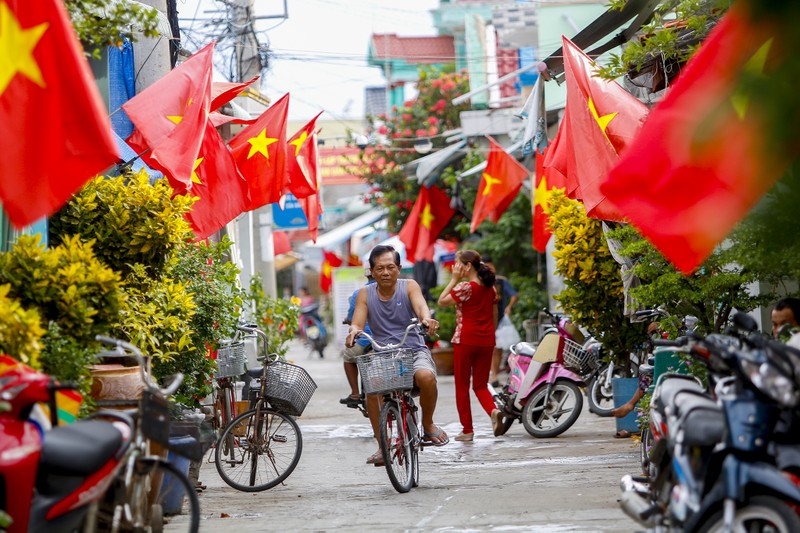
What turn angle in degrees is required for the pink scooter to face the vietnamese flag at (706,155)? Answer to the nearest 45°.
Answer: approximately 45° to its right

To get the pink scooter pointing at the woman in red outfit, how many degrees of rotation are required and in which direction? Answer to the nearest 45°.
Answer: approximately 135° to its right

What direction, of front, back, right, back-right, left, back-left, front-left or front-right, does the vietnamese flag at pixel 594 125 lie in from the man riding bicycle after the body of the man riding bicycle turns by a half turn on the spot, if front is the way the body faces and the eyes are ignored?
right

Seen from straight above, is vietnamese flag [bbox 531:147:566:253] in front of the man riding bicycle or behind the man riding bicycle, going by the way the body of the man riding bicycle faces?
behind

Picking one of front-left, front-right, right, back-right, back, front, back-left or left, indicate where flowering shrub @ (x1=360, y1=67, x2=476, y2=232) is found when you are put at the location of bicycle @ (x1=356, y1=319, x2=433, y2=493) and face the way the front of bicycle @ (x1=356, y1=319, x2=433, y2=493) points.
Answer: back

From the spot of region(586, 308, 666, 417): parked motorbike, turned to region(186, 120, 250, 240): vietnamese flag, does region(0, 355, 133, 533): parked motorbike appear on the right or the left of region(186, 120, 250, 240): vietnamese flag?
left

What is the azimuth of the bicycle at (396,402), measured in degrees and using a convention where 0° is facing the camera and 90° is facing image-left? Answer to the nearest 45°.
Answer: approximately 0°
